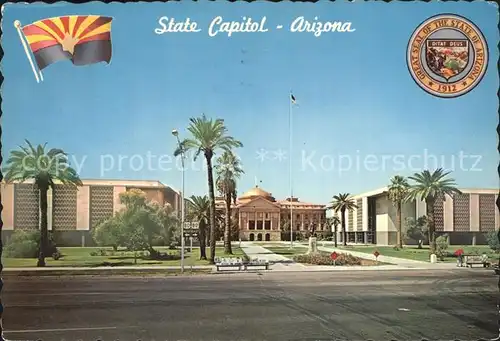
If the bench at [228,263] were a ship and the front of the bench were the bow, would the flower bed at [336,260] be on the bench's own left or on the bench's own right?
on the bench's own left

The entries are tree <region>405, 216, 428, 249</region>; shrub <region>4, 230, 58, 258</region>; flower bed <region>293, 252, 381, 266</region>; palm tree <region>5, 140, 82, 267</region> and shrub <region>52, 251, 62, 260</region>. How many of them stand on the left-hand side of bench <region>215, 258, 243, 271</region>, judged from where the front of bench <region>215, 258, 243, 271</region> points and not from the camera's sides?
2

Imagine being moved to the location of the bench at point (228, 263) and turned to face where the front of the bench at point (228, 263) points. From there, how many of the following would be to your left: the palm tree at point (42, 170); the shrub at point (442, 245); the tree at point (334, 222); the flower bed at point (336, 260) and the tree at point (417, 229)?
4

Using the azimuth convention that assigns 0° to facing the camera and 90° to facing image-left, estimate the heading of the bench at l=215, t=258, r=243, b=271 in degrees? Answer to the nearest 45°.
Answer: approximately 0°

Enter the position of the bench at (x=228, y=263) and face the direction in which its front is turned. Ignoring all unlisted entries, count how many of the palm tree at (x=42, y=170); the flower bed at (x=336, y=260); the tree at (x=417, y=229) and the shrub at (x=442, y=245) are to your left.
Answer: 3

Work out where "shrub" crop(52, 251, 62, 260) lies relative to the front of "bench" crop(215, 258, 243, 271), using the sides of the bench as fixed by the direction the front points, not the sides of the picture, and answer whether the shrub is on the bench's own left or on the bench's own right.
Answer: on the bench's own right

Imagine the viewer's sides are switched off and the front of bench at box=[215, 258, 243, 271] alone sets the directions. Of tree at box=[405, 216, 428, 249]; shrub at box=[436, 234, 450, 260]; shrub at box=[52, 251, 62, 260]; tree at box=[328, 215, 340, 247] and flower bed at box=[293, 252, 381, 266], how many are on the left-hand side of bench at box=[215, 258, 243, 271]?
4

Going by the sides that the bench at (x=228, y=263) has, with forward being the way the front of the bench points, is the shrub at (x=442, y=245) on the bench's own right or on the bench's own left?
on the bench's own left

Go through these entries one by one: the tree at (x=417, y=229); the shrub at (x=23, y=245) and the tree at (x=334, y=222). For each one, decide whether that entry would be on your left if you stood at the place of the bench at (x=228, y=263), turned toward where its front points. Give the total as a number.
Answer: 2
